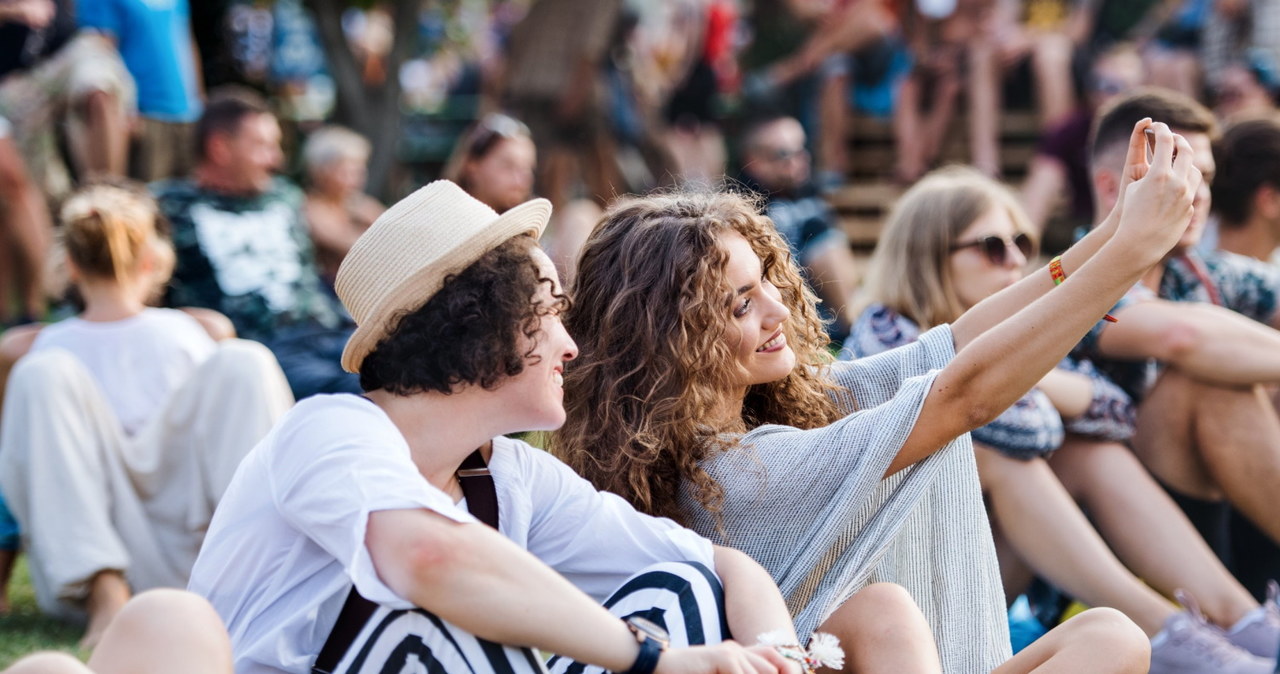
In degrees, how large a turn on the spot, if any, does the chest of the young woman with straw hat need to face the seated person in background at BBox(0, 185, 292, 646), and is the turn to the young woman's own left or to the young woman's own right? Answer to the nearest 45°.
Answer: approximately 180°

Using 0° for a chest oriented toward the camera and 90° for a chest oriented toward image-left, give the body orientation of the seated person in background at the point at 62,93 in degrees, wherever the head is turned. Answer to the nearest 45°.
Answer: approximately 315°

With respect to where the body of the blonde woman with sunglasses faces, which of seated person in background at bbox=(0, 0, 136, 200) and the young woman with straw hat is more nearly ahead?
the young woman with straw hat

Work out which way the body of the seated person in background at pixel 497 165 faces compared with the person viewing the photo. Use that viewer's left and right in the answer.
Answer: facing the viewer and to the right of the viewer
